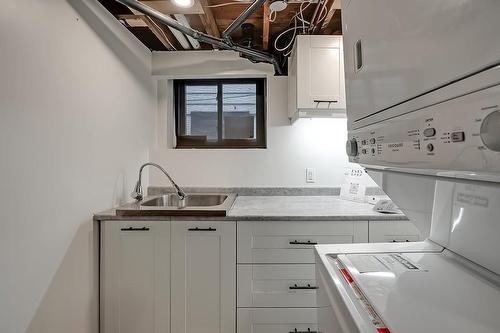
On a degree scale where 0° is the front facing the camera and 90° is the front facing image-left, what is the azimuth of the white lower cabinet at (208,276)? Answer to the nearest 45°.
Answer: approximately 0°

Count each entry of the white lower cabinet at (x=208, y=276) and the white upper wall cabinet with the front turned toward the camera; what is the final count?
2

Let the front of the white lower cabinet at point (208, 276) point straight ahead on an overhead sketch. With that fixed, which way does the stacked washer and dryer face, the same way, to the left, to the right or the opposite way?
to the right

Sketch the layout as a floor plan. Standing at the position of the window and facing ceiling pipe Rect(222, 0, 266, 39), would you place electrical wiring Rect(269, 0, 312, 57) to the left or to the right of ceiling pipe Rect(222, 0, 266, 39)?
left

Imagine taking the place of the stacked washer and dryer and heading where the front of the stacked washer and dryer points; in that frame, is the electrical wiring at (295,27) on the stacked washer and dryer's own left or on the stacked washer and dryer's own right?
on the stacked washer and dryer's own right

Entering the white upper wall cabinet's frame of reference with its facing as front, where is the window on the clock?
The window is roughly at 4 o'clock from the white upper wall cabinet.

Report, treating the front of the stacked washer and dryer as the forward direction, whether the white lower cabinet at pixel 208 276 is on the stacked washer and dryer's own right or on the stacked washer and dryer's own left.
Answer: on the stacked washer and dryer's own right

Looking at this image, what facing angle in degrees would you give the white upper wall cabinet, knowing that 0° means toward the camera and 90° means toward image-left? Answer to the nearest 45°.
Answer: approximately 0°

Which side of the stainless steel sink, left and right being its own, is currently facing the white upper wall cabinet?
left
